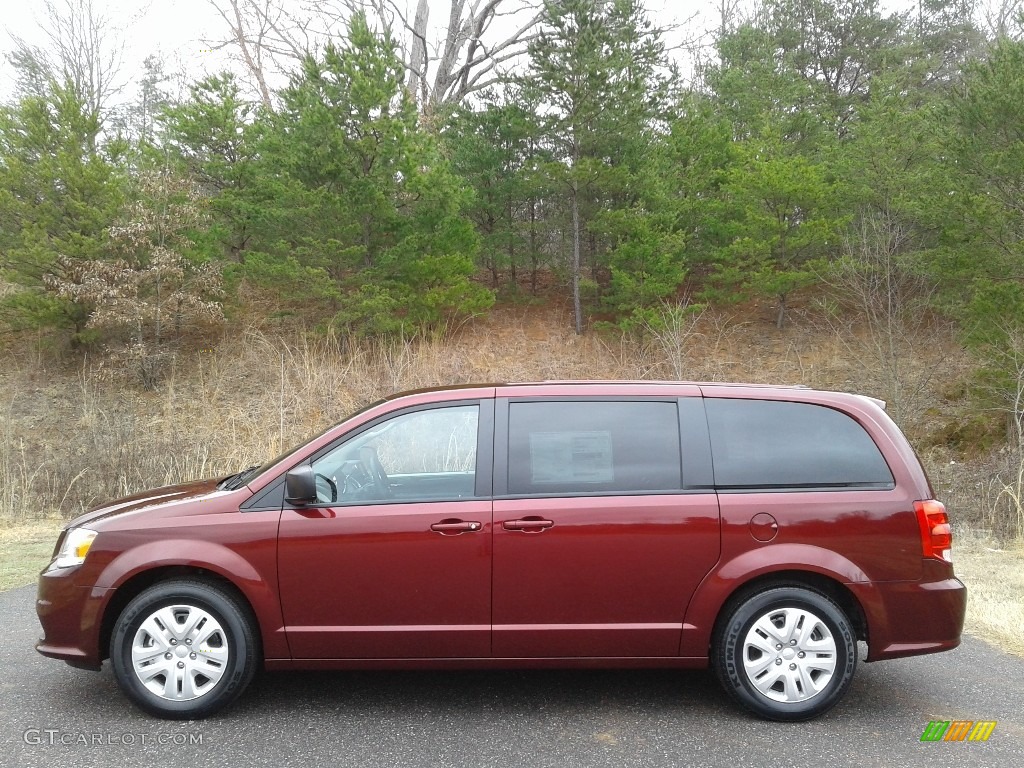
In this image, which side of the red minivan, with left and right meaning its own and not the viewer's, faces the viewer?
left

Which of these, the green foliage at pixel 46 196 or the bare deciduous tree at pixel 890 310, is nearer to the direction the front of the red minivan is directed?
the green foliage

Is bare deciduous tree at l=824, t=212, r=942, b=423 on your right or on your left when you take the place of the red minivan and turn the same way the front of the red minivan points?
on your right

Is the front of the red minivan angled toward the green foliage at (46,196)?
no

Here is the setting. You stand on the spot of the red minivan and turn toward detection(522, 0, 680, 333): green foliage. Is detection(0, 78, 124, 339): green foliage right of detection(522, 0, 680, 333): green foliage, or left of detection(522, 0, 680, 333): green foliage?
left

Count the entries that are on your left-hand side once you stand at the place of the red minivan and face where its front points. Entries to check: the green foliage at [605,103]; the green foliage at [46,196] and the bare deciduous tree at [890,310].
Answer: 0

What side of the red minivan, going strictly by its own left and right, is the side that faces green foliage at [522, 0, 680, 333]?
right

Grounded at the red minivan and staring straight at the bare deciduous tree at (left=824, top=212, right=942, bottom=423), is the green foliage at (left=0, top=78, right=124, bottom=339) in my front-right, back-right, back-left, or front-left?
front-left
